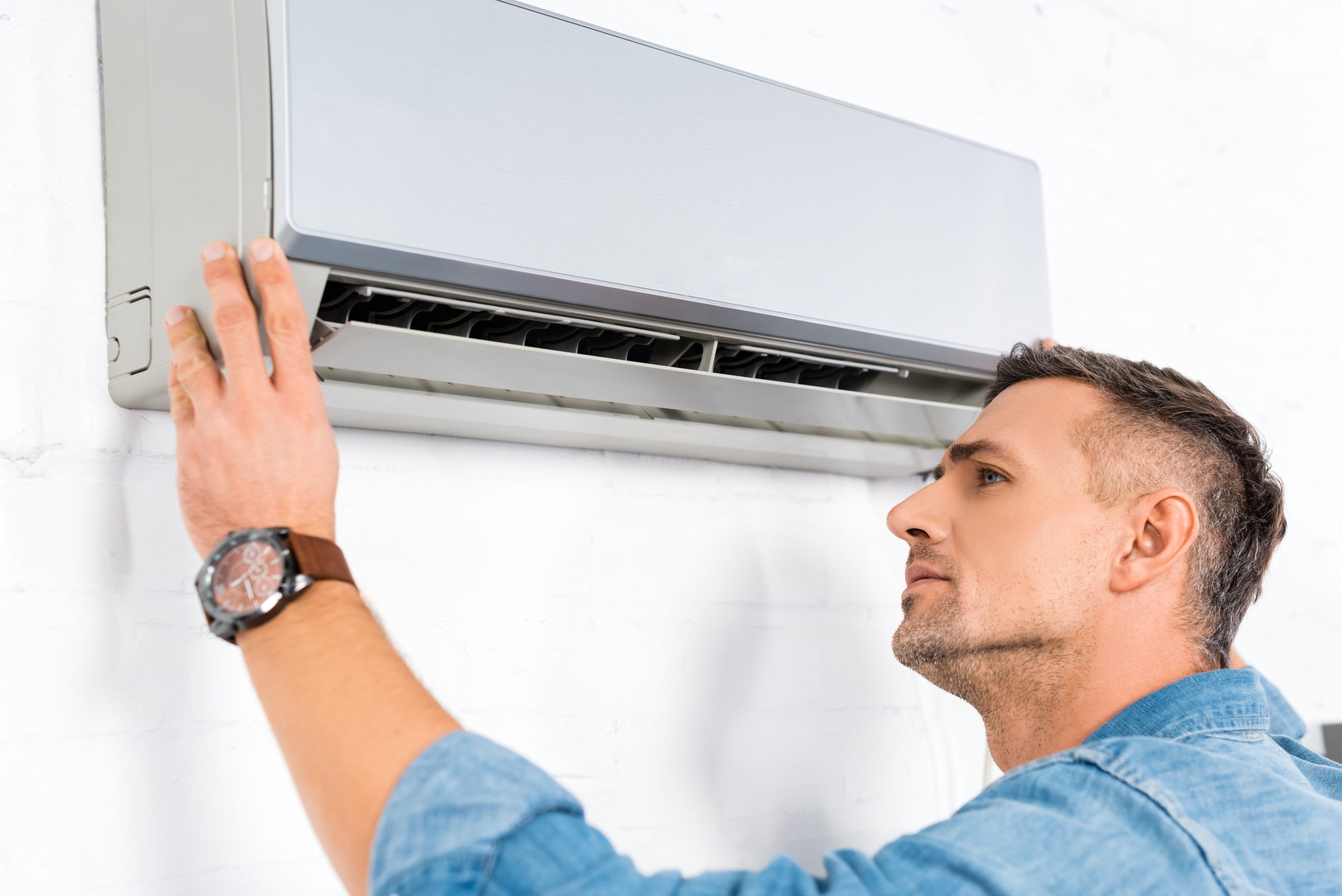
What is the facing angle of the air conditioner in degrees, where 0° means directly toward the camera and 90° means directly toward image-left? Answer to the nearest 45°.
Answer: approximately 315°

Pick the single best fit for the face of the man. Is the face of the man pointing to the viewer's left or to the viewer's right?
to the viewer's left
